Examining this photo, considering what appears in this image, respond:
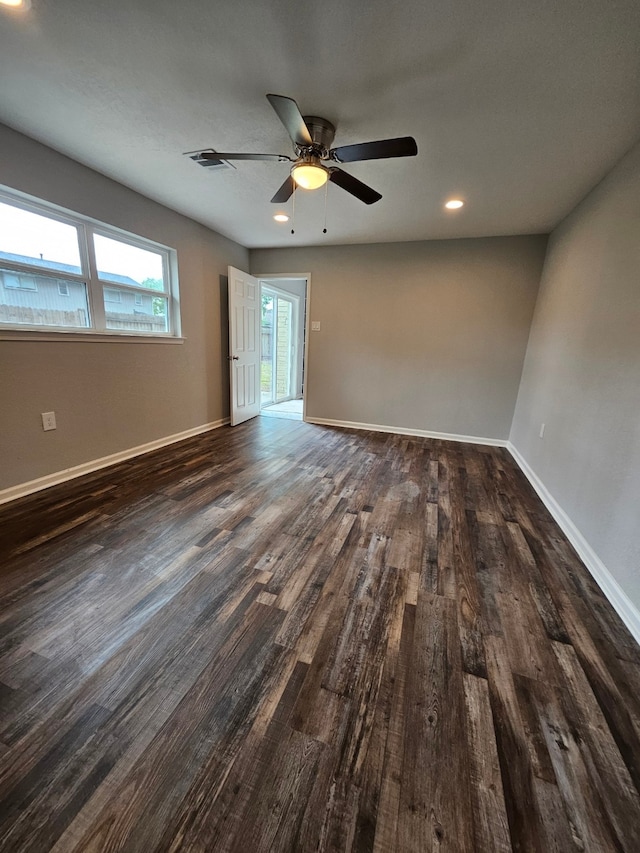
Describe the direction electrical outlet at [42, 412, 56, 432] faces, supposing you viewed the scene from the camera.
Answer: facing the viewer and to the right of the viewer

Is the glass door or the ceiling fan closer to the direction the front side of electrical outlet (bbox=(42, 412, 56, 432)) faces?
the ceiling fan

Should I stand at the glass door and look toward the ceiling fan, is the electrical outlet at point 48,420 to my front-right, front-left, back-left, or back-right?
front-right

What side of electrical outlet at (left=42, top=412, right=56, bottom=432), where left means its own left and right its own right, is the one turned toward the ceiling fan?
front

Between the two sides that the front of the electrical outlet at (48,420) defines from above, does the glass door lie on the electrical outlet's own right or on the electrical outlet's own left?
on the electrical outlet's own left

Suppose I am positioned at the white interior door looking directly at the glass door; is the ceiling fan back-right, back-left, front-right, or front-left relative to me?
back-right

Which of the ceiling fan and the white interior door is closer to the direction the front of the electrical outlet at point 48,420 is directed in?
the ceiling fan

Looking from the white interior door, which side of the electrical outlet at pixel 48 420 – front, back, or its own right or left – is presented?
left
